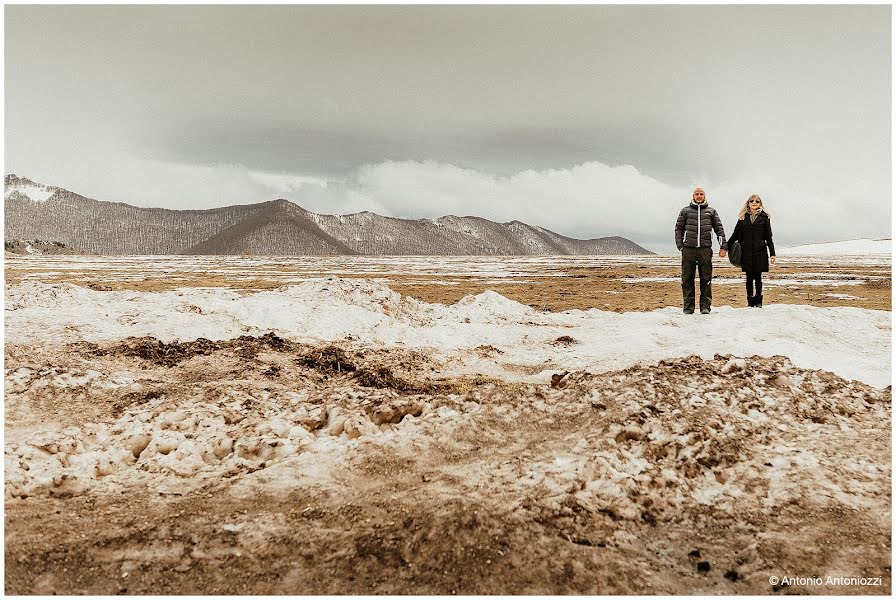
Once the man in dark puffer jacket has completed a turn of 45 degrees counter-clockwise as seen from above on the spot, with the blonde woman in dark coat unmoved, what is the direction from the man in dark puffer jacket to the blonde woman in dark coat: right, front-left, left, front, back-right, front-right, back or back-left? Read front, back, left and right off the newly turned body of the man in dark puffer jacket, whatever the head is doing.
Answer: left

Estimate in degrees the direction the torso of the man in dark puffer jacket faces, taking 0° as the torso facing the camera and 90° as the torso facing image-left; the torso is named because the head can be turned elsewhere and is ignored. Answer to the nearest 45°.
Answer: approximately 0°

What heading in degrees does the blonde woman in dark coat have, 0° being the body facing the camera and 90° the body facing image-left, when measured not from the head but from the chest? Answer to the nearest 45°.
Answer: approximately 0°
